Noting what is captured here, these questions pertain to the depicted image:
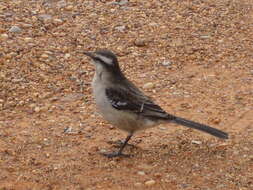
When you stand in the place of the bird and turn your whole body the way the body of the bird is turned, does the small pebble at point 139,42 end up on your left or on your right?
on your right

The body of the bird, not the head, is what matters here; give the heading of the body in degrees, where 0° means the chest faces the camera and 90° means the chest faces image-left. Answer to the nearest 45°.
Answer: approximately 90°

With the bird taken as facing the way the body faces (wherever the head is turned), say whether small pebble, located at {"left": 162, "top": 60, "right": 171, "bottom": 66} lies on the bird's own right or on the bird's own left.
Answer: on the bird's own right

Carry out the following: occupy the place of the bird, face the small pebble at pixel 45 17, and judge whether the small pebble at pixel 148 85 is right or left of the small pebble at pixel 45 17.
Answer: right

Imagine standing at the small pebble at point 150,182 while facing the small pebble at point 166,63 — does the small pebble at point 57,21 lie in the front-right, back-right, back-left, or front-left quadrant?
front-left

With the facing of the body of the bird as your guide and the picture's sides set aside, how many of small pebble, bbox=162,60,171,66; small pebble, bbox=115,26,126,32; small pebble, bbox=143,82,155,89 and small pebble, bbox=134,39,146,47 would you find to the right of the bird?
4

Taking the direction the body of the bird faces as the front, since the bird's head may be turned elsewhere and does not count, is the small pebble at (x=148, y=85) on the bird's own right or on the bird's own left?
on the bird's own right

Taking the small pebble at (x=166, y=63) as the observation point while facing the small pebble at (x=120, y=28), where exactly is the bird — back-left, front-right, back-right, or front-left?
back-left

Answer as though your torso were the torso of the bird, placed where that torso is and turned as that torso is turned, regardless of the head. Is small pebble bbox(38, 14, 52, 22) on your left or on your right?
on your right

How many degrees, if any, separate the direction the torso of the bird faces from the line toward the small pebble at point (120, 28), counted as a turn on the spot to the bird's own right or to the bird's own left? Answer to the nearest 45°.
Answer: approximately 90° to the bird's own right

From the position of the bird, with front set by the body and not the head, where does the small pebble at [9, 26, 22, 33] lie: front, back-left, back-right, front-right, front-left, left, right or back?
front-right
